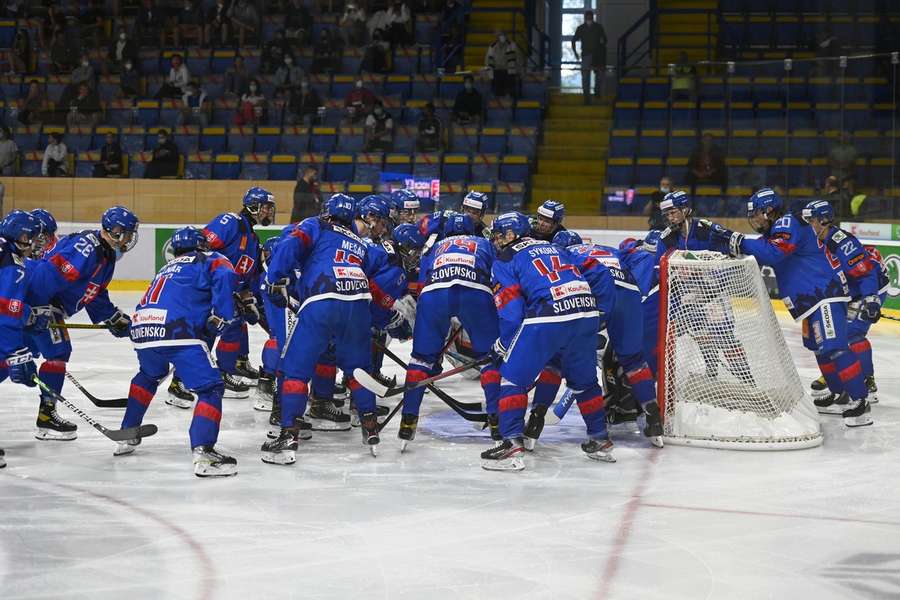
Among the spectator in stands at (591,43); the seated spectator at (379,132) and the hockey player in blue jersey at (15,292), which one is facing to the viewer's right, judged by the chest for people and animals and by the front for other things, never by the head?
the hockey player in blue jersey

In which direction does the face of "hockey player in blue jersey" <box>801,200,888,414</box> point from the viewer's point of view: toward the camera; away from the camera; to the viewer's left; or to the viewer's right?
to the viewer's left

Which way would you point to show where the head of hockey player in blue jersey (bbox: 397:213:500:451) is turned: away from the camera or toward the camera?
away from the camera

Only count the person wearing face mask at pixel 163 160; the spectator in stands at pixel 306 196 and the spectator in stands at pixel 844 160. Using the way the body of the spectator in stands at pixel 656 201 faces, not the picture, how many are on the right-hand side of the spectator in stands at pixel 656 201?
2

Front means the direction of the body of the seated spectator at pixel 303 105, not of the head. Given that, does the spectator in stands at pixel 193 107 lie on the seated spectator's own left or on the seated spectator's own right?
on the seated spectator's own right

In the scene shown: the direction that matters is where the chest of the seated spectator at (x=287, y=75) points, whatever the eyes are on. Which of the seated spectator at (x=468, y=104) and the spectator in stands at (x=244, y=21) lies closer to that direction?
the seated spectator

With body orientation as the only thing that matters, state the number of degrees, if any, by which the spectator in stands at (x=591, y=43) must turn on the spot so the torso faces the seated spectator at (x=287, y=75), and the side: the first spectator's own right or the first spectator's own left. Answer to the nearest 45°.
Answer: approximately 90° to the first spectator's own right

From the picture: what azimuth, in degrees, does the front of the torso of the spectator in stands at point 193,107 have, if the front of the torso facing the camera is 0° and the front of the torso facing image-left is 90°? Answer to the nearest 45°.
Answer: approximately 0°

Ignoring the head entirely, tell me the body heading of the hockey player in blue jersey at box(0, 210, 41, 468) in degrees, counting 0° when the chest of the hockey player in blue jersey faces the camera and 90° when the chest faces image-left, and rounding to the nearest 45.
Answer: approximately 270°

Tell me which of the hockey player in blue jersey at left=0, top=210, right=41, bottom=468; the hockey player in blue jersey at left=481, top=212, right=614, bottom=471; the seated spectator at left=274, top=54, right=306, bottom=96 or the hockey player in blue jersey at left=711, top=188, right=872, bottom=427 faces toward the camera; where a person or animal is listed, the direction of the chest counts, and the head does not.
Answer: the seated spectator

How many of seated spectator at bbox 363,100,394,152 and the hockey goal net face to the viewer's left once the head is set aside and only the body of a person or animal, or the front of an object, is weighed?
1

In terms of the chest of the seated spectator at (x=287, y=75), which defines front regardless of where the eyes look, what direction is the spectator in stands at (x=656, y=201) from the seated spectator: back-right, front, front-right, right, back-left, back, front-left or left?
front-left

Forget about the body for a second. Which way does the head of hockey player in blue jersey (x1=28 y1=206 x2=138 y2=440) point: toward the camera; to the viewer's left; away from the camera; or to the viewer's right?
to the viewer's right

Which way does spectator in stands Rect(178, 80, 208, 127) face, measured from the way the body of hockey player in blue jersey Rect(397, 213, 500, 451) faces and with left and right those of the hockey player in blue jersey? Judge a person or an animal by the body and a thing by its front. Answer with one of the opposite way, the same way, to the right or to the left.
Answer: the opposite way
